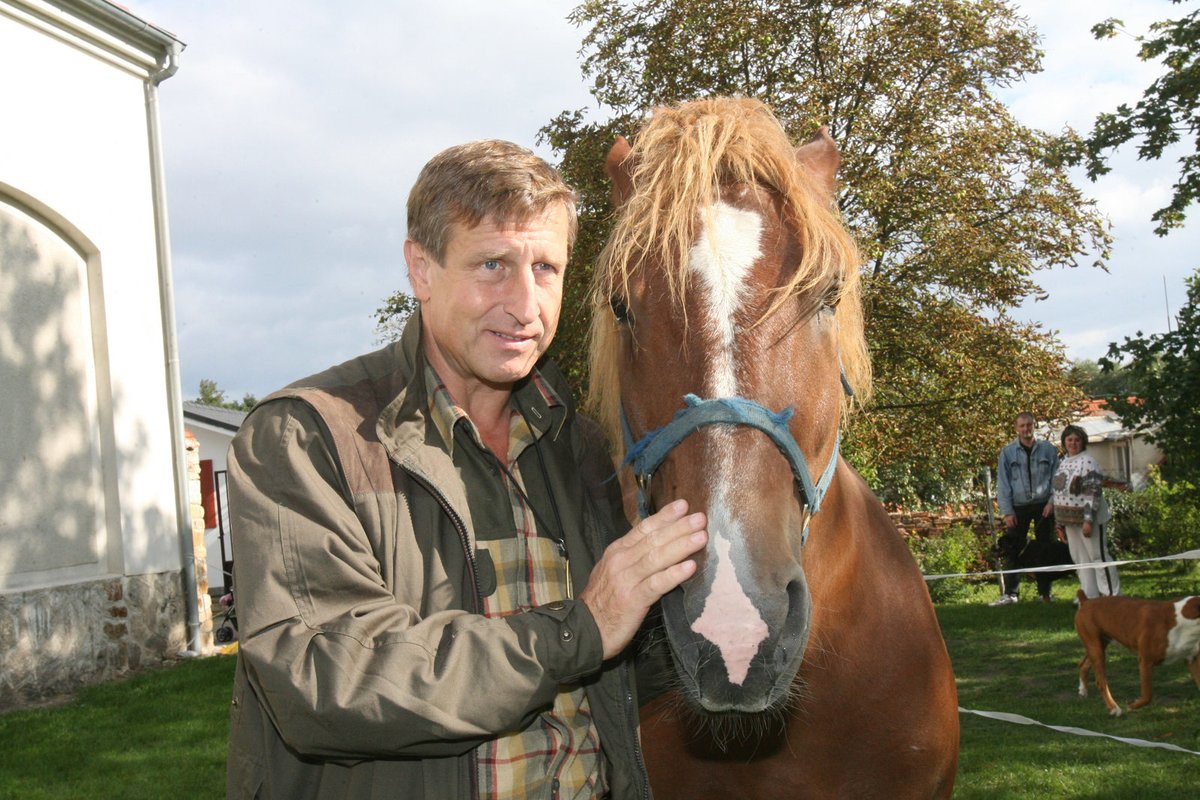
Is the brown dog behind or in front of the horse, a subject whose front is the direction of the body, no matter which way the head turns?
behind

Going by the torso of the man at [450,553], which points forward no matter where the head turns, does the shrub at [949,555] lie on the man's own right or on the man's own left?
on the man's own left

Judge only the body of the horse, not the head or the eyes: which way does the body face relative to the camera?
toward the camera

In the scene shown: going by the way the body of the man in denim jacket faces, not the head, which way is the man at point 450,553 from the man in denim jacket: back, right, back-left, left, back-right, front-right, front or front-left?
front

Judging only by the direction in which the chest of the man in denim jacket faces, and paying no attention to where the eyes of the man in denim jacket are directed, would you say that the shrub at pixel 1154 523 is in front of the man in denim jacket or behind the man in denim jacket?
behind

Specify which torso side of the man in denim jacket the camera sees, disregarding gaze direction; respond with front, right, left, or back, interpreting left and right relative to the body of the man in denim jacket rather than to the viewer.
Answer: front

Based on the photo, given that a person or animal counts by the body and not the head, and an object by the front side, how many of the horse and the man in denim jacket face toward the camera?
2

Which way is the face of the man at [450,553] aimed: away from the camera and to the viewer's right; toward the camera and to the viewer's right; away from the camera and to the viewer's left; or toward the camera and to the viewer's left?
toward the camera and to the viewer's right

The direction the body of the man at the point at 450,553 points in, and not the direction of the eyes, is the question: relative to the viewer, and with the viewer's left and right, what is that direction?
facing the viewer and to the right of the viewer
